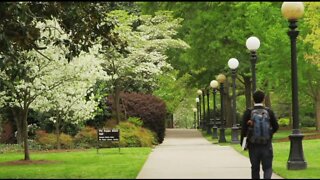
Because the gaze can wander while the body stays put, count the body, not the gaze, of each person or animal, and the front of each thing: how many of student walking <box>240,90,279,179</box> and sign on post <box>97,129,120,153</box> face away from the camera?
1

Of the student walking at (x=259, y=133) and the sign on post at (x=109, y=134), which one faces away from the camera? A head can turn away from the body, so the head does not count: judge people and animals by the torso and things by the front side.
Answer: the student walking

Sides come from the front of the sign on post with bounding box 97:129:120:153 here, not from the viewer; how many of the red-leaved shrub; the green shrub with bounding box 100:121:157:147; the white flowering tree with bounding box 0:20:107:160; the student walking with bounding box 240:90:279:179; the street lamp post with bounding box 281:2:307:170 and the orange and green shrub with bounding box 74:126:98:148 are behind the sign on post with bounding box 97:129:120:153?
3

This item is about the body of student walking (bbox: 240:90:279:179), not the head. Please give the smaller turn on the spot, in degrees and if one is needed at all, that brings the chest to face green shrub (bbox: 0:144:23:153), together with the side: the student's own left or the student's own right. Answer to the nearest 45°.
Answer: approximately 45° to the student's own left

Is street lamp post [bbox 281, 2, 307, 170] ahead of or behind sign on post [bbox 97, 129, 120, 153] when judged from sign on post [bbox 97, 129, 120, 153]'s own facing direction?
ahead

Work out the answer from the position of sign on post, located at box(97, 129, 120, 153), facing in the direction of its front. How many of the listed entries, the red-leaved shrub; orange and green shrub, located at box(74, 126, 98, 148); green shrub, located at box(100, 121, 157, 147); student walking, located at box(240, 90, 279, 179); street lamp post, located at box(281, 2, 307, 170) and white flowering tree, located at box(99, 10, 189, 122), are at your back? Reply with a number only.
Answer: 4

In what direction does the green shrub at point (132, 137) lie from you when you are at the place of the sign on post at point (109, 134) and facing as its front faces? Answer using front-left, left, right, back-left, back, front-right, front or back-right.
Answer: back

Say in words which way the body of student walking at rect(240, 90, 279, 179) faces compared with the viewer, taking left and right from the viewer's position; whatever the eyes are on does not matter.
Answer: facing away from the viewer

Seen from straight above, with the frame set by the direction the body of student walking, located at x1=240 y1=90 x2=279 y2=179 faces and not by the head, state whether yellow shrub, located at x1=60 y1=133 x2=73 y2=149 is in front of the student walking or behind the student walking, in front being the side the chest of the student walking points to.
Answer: in front

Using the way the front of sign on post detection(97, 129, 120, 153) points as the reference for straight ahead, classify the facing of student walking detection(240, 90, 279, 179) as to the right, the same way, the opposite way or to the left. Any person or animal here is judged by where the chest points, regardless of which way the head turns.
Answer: the opposite way

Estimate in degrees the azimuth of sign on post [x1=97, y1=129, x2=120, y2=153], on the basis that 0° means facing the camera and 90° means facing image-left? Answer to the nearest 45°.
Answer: approximately 0°
